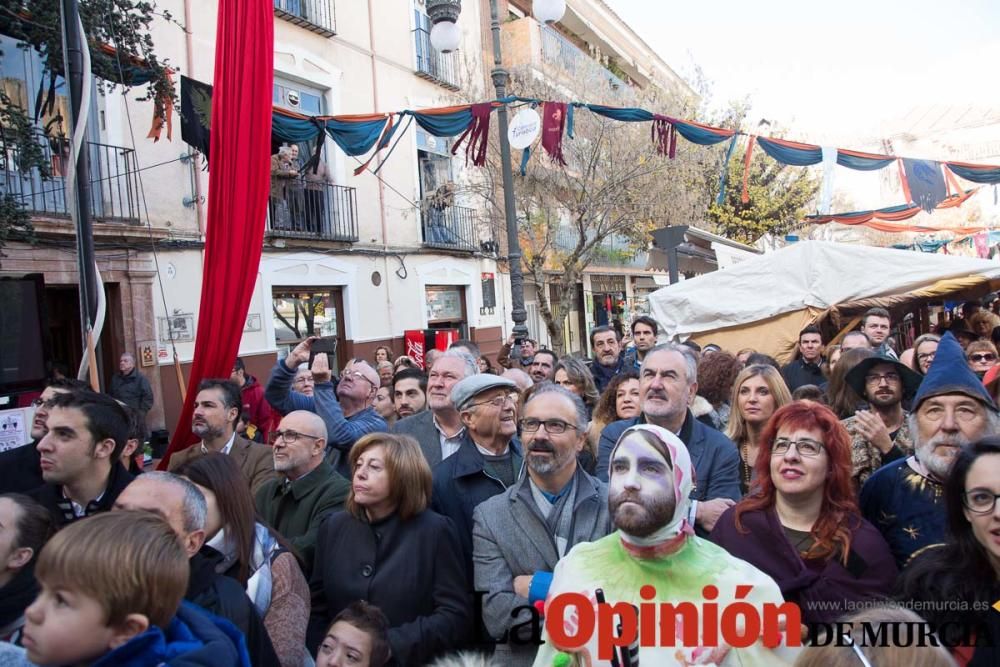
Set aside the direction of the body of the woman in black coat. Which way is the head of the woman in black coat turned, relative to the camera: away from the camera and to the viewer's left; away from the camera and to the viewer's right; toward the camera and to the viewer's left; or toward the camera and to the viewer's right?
toward the camera and to the viewer's left

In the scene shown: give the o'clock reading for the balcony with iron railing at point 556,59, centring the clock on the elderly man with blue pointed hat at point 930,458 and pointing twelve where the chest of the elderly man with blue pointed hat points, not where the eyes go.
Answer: The balcony with iron railing is roughly at 5 o'clock from the elderly man with blue pointed hat.

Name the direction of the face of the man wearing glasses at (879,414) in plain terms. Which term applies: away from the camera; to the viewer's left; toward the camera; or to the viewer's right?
toward the camera

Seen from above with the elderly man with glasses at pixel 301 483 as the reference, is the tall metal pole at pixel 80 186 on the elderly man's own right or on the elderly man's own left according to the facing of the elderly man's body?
on the elderly man's own right

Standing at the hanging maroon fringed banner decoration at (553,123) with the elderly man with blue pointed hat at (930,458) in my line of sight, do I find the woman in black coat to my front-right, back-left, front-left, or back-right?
front-right

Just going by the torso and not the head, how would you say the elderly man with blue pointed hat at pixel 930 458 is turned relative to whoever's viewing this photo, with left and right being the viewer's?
facing the viewer

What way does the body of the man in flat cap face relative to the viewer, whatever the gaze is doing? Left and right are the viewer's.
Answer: facing the viewer and to the right of the viewer

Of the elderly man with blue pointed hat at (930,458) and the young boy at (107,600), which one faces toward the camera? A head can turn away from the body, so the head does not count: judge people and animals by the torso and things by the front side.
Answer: the elderly man with blue pointed hat

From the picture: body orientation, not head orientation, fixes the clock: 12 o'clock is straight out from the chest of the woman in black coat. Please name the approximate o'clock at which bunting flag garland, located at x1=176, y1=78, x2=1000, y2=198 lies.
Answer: The bunting flag garland is roughly at 5 o'clock from the woman in black coat.

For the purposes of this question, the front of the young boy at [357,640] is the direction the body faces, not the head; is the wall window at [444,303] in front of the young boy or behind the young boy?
behind

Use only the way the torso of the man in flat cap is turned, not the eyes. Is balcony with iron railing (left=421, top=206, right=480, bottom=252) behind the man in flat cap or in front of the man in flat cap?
behind

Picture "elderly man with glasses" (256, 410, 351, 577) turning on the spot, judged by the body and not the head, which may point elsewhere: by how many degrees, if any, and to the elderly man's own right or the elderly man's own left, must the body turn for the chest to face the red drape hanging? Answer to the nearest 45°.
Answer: approximately 135° to the elderly man's own right

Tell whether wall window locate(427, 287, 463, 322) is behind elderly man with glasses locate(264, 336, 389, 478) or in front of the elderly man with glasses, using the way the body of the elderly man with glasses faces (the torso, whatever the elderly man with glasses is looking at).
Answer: behind

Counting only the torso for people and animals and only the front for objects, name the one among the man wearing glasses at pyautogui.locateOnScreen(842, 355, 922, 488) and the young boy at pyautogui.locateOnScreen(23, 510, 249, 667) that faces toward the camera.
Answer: the man wearing glasses

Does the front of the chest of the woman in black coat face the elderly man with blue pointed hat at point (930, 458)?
no

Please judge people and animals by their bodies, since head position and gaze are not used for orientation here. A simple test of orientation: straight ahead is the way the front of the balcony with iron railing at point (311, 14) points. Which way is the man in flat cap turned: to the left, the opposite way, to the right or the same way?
the same way

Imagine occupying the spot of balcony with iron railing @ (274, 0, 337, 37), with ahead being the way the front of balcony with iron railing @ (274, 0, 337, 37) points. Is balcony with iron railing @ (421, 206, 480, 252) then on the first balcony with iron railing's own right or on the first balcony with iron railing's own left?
on the first balcony with iron railing's own left

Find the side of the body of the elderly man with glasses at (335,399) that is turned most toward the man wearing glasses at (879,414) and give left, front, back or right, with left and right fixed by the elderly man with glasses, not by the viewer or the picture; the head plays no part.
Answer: left
